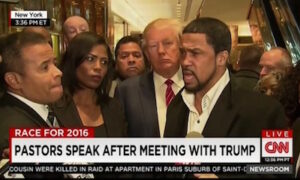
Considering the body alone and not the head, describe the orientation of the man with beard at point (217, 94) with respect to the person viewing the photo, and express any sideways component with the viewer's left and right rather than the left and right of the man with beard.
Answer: facing the viewer and to the left of the viewer

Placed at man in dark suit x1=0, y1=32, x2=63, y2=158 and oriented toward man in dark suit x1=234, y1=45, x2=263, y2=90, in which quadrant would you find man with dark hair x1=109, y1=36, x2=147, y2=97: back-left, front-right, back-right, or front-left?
front-left

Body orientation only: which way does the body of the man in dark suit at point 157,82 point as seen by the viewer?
toward the camera

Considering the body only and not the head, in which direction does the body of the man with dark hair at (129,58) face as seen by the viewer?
toward the camera
